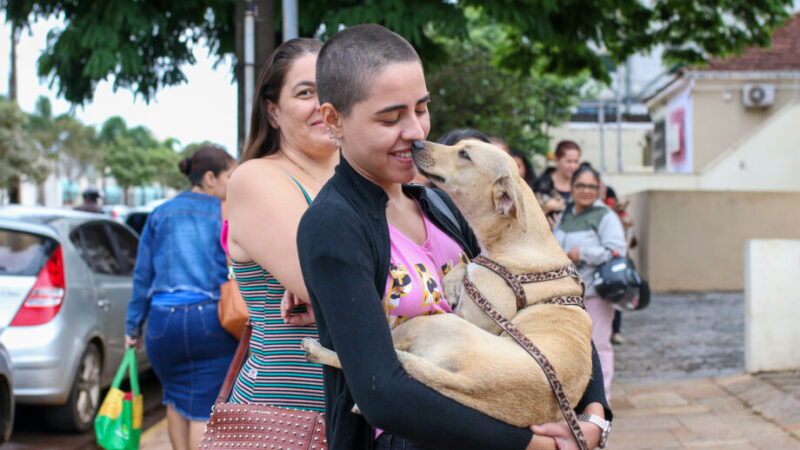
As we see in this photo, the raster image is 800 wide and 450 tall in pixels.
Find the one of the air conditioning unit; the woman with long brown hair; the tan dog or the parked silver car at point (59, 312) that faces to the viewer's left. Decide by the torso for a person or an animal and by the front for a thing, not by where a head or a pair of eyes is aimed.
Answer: the tan dog

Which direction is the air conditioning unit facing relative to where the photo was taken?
toward the camera

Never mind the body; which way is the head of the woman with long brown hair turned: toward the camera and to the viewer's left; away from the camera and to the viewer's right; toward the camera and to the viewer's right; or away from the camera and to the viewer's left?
toward the camera and to the viewer's right

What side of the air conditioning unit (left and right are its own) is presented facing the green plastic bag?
front

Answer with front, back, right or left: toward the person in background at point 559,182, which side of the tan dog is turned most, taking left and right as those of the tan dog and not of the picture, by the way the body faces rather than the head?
right

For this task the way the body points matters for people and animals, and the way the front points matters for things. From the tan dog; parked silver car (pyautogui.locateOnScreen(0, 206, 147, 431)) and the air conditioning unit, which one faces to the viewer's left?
the tan dog

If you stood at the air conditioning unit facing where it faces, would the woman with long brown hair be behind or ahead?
ahead

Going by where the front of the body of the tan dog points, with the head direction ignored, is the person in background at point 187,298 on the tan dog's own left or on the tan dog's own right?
on the tan dog's own right

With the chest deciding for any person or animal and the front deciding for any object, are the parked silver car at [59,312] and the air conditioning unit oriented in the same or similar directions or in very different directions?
very different directions

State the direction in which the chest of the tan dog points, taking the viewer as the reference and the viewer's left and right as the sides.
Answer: facing to the left of the viewer

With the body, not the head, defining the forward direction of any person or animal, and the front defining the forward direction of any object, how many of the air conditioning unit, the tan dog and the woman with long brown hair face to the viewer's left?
1

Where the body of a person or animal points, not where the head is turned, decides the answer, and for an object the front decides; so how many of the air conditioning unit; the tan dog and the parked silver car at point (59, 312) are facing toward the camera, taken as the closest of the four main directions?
1
